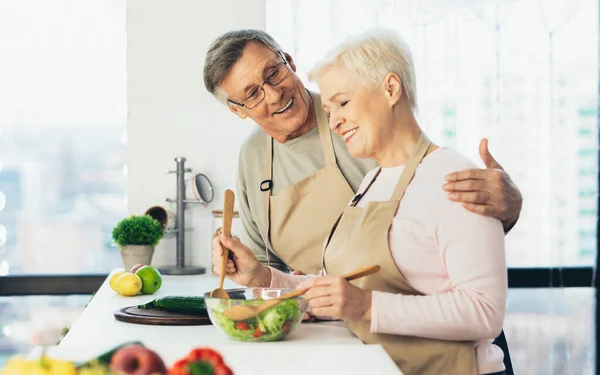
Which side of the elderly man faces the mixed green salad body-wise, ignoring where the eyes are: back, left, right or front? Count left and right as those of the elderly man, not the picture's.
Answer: front

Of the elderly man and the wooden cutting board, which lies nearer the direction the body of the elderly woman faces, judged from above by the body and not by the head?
the wooden cutting board

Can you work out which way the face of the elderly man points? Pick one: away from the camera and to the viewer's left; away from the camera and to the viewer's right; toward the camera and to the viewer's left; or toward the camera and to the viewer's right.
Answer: toward the camera and to the viewer's right

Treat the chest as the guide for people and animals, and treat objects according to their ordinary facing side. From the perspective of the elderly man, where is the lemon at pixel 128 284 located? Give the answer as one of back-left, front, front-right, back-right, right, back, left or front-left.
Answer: right

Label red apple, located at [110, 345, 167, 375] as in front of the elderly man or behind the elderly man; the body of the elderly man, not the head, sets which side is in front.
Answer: in front

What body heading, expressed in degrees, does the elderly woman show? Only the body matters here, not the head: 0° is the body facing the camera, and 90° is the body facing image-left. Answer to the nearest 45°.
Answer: approximately 45°

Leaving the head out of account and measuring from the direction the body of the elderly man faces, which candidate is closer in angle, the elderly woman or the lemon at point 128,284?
the elderly woman

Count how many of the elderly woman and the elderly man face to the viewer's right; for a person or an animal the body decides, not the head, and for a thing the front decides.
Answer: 0

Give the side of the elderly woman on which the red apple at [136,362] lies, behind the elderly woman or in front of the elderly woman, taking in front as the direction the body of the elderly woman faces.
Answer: in front
